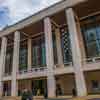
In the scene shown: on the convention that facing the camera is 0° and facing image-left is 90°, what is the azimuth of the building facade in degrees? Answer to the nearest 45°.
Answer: approximately 45°
